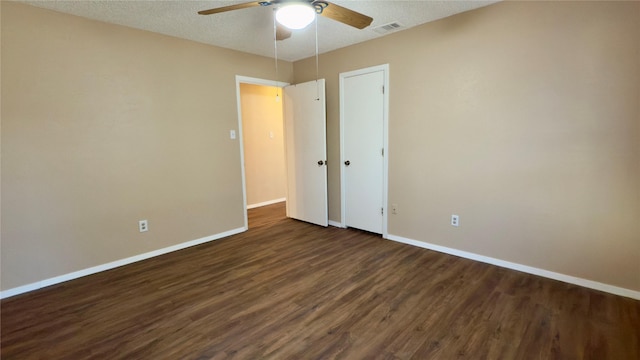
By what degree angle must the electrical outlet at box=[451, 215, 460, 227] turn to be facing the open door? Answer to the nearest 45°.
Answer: approximately 45° to its right

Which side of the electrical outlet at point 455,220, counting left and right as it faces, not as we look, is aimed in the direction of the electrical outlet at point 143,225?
front

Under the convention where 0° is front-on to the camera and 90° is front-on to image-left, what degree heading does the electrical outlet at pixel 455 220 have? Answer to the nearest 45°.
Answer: approximately 45°

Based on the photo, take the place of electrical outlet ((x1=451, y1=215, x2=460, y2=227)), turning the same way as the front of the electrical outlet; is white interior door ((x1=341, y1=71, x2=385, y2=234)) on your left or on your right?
on your right

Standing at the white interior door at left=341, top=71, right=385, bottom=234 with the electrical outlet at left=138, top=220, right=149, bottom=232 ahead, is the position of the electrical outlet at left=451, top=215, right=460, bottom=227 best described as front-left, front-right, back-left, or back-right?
back-left

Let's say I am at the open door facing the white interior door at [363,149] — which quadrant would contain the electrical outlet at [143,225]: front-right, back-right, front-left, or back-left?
back-right

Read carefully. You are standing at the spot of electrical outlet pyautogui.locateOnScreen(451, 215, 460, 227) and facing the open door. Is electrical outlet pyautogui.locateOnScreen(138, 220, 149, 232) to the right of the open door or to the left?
left

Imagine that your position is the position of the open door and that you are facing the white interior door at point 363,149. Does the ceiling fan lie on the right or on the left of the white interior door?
right
